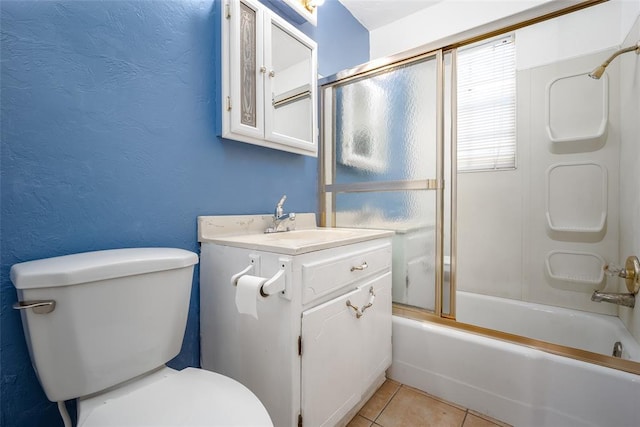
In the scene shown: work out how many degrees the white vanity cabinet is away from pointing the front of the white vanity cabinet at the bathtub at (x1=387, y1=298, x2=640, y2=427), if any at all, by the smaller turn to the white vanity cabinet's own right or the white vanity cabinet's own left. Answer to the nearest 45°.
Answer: approximately 45° to the white vanity cabinet's own left

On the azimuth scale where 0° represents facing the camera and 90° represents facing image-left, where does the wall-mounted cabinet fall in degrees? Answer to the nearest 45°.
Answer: approximately 315°

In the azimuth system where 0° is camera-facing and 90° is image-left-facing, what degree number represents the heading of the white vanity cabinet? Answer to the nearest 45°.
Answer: approximately 315°

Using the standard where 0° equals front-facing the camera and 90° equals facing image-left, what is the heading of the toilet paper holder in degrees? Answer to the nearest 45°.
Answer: approximately 45°

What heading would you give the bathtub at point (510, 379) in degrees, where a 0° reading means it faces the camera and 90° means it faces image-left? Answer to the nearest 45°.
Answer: approximately 45°
